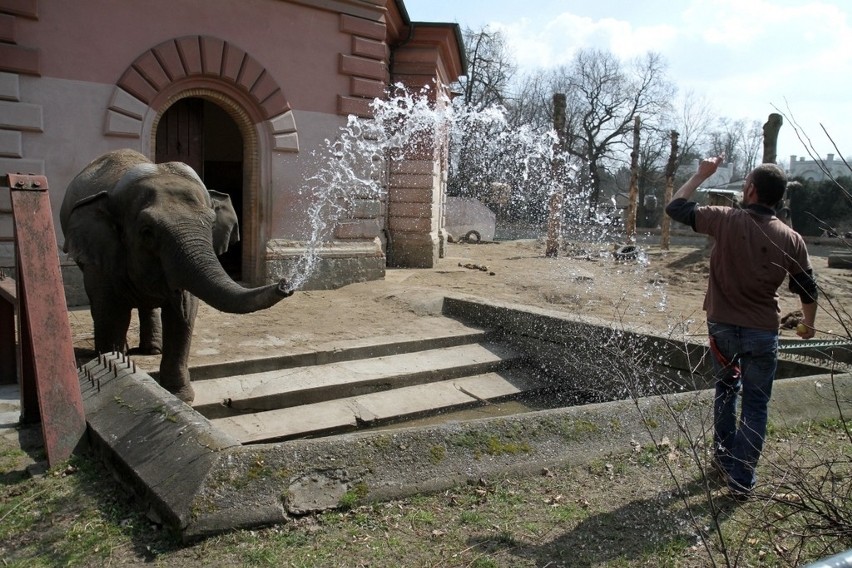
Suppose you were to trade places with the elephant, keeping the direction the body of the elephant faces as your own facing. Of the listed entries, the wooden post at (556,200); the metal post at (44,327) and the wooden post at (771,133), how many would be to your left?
2

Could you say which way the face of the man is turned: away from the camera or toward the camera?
away from the camera

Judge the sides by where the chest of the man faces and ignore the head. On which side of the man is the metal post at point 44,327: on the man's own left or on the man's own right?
on the man's own left

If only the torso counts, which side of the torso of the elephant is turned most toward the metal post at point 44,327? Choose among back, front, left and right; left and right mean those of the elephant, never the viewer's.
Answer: right

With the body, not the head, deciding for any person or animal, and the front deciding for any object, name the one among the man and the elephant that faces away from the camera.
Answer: the man

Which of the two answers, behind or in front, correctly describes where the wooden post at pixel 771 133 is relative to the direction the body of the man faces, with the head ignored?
in front

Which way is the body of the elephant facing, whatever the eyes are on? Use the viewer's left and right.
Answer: facing the viewer and to the right of the viewer

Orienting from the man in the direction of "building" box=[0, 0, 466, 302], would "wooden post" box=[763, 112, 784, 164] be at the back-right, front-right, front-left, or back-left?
front-right

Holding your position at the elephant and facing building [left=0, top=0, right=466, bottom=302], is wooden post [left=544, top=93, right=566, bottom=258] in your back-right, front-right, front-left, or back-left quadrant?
front-right

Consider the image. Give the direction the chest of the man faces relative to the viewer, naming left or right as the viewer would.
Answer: facing away from the viewer

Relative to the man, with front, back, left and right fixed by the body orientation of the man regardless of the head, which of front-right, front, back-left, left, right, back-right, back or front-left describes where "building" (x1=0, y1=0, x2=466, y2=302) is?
front-left
